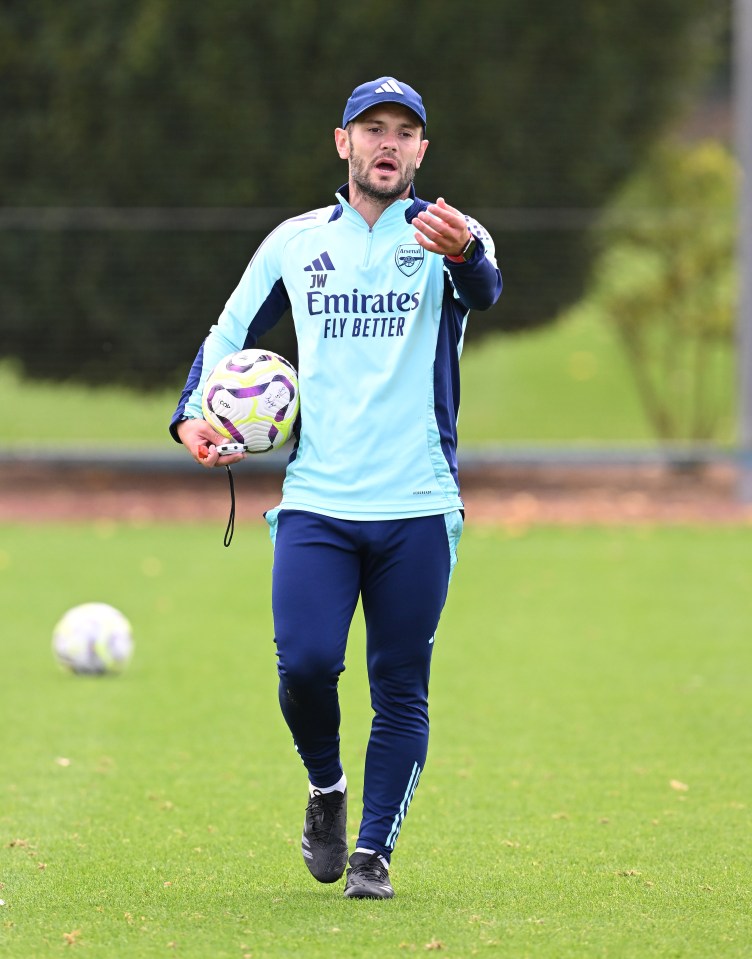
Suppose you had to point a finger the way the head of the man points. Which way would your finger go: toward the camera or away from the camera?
toward the camera

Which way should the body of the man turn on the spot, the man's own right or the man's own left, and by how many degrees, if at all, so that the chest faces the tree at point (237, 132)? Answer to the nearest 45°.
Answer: approximately 180°

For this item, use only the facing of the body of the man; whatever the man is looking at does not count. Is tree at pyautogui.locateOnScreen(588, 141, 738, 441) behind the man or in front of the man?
behind

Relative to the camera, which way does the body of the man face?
toward the camera
